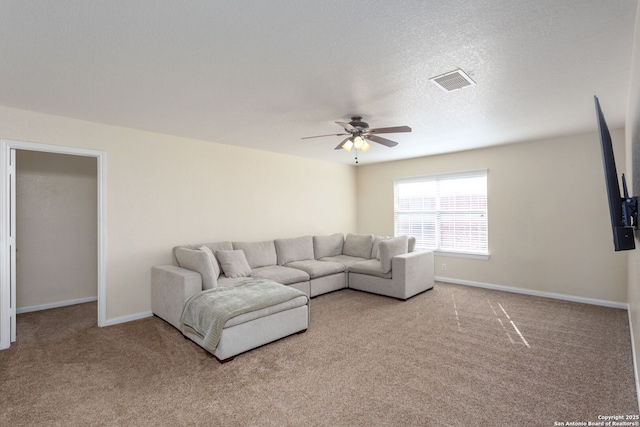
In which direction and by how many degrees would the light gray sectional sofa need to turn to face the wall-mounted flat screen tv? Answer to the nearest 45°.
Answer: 0° — it already faces it

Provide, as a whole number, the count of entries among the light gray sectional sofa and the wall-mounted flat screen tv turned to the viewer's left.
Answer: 1

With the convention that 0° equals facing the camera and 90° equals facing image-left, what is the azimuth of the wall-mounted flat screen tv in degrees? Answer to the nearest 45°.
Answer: approximately 90°

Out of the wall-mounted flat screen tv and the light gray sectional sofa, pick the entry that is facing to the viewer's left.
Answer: the wall-mounted flat screen tv

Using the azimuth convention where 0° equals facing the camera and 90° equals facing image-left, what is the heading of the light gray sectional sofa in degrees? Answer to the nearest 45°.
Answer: approximately 315°

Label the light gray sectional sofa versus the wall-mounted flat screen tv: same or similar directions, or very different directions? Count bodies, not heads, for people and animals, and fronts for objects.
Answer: very different directions

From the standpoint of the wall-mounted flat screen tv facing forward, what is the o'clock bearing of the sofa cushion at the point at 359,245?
The sofa cushion is roughly at 1 o'clock from the wall-mounted flat screen tv.
